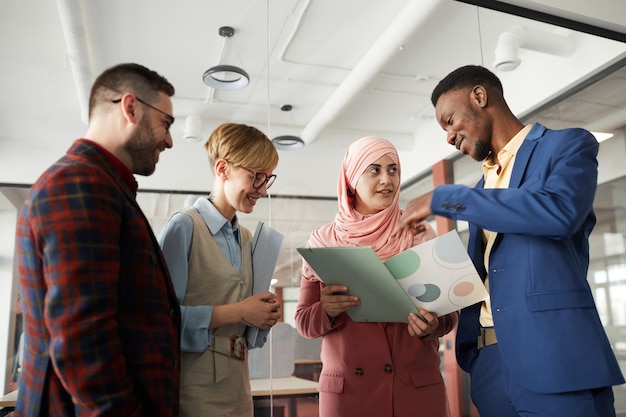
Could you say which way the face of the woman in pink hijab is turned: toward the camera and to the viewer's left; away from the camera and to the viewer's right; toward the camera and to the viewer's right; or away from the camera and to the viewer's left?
toward the camera and to the viewer's right

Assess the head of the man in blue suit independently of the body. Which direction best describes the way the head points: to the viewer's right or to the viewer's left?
to the viewer's left

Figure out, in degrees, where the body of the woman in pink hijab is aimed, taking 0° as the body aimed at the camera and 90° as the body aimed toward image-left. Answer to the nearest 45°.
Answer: approximately 0°

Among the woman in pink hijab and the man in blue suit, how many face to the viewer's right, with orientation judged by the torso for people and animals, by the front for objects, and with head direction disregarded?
0

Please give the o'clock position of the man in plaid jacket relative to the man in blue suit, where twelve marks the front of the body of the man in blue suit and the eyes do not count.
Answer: The man in plaid jacket is roughly at 12 o'clock from the man in blue suit.

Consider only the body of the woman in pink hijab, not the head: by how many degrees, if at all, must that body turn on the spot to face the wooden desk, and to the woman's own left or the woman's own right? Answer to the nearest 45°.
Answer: approximately 135° to the woman's own right

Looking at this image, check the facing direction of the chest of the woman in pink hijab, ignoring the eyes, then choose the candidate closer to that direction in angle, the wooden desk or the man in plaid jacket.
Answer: the man in plaid jacket

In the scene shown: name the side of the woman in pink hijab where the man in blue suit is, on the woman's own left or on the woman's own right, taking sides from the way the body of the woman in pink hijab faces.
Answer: on the woman's own left

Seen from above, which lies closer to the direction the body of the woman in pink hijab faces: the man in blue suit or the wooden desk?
the man in blue suit

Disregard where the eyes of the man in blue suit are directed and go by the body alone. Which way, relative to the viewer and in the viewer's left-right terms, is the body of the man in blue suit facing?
facing the viewer and to the left of the viewer
